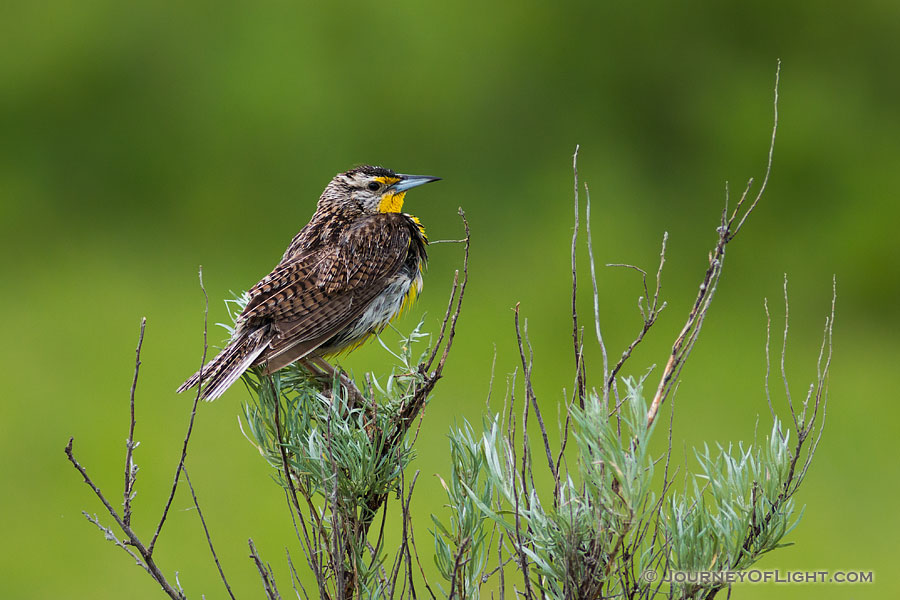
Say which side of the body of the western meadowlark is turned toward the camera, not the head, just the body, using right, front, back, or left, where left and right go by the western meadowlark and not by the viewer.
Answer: right
